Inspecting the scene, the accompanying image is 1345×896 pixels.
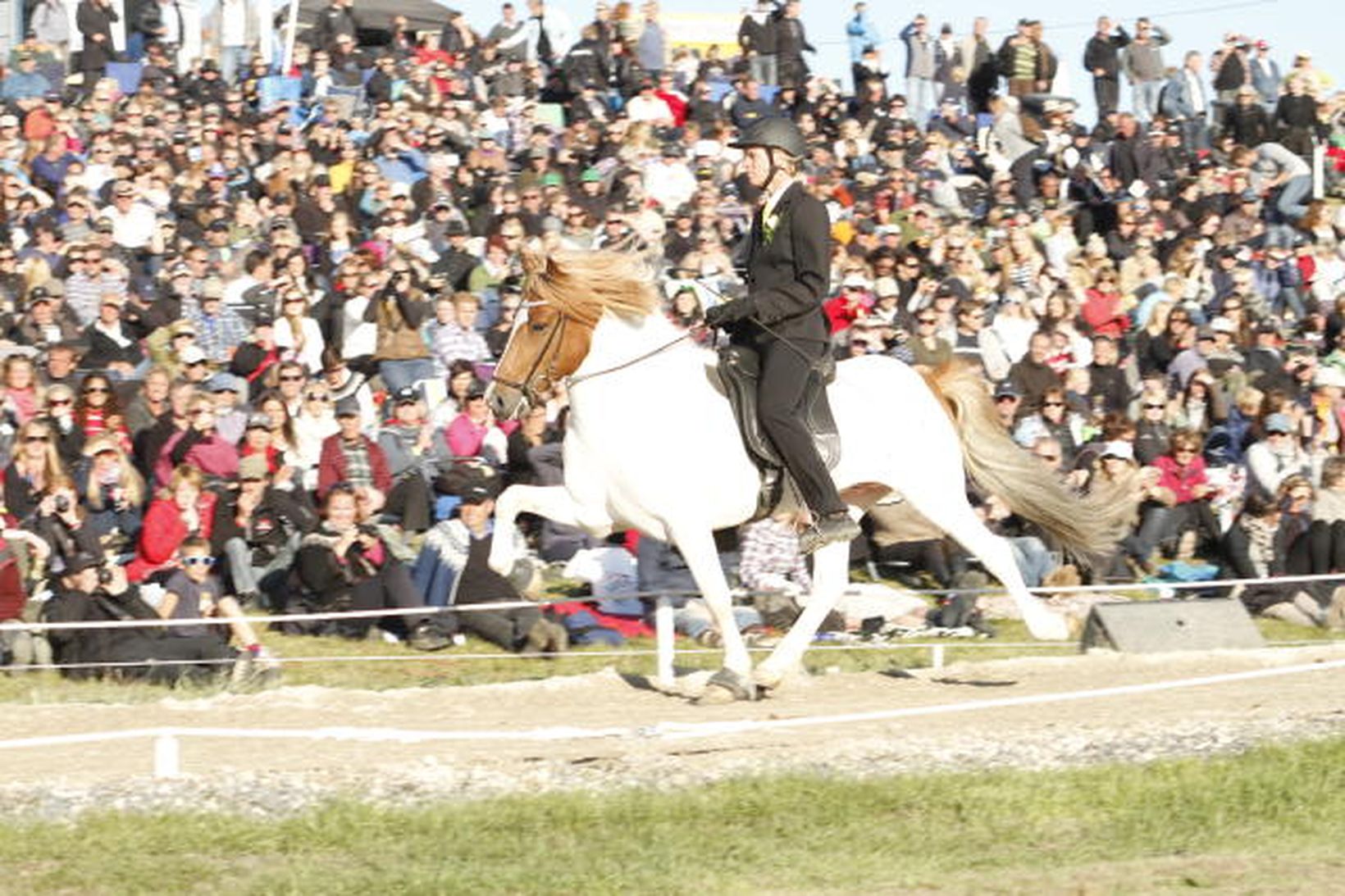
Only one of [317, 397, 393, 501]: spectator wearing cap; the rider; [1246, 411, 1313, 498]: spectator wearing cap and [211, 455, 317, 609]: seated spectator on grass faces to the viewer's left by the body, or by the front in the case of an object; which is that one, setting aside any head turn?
the rider

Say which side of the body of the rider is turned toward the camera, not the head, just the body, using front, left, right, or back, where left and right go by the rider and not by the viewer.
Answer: left

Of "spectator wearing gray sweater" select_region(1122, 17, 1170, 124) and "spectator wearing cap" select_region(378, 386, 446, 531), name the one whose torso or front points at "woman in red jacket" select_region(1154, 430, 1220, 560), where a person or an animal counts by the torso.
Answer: "spectator wearing gray sweater" select_region(1122, 17, 1170, 124)

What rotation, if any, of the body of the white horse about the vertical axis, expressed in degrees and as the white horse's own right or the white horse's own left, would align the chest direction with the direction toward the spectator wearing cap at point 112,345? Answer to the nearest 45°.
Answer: approximately 45° to the white horse's own right

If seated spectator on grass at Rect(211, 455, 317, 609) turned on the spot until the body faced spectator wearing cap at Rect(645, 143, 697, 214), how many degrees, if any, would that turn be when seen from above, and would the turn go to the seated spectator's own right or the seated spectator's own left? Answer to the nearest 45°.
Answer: approximately 135° to the seated spectator's own left

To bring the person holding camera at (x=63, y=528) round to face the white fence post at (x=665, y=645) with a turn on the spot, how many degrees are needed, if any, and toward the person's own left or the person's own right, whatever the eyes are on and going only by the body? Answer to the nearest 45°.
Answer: approximately 45° to the person's own left

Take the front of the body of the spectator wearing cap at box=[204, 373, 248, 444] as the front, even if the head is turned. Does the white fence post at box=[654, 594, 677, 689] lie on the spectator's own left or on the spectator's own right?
on the spectator's own left

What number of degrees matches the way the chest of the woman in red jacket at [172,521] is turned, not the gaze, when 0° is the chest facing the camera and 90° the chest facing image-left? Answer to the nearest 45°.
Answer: approximately 315°

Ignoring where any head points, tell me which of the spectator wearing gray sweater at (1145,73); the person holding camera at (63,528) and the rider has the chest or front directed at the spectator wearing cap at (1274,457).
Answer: the spectator wearing gray sweater at (1145,73)

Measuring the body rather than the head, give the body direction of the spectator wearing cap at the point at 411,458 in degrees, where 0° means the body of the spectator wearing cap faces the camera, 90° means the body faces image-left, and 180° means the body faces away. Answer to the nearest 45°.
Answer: approximately 0°

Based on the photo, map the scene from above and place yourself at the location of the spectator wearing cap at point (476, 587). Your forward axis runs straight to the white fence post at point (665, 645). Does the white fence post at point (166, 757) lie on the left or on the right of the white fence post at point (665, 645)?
right

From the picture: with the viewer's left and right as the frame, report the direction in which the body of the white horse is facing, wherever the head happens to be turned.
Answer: facing to the left of the viewer
